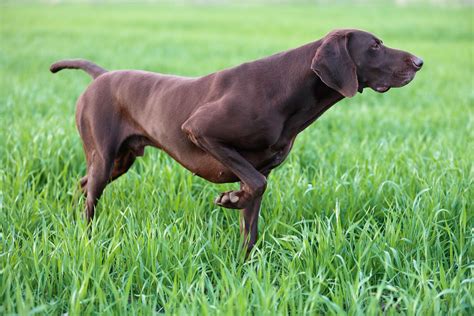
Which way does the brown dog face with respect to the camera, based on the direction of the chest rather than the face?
to the viewer's right
